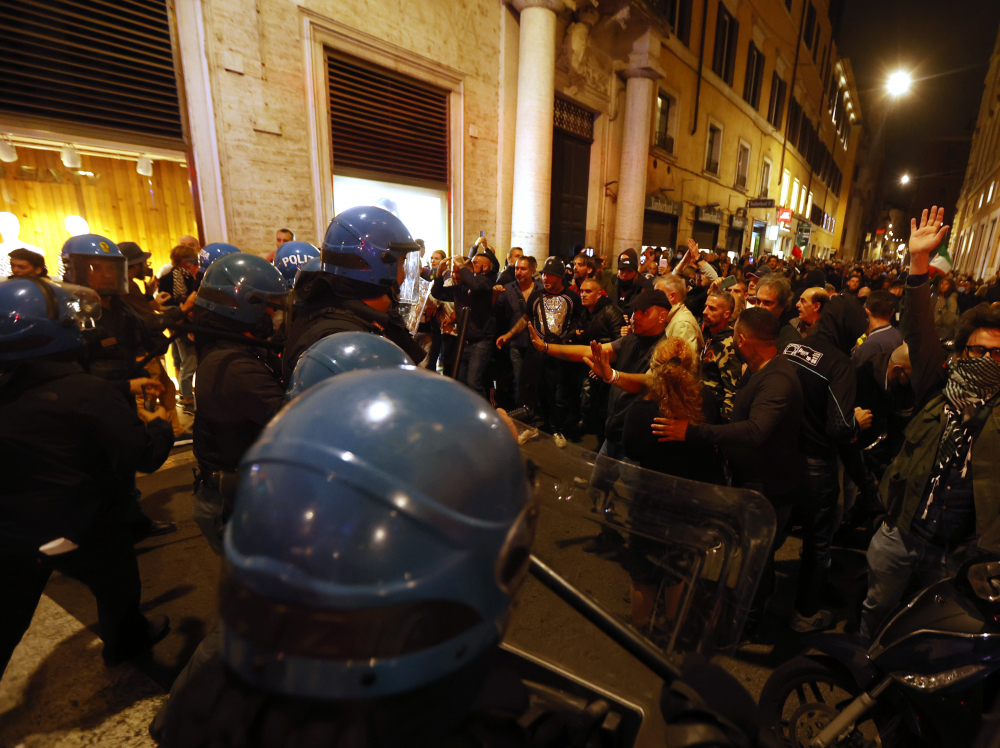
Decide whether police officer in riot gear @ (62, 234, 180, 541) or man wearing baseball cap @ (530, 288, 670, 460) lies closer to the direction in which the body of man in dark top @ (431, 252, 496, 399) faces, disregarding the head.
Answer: the police officer in riot gear

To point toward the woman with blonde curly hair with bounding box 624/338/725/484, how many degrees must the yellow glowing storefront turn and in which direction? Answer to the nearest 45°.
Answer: approximately 45° to its right

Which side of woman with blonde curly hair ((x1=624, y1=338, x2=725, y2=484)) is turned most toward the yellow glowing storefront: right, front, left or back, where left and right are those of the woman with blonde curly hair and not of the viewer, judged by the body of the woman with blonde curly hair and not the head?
left

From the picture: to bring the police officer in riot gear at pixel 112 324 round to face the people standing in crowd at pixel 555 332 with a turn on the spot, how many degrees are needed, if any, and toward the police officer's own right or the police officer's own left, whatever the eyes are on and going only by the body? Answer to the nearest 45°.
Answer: approximately 45° to the police officer's own left

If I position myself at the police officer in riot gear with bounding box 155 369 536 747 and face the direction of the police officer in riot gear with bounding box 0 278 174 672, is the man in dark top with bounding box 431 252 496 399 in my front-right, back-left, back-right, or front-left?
front-right

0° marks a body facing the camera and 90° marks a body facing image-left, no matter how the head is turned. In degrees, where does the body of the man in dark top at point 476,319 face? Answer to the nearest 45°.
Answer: approximately 90°

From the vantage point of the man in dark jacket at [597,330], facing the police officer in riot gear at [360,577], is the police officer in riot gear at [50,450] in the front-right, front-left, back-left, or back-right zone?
front-right

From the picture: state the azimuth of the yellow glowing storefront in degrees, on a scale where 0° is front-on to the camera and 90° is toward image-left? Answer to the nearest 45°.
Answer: approximately 315°

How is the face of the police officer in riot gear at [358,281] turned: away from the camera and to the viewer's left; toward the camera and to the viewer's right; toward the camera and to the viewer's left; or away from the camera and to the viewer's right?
away from the camera and to the viewer's right

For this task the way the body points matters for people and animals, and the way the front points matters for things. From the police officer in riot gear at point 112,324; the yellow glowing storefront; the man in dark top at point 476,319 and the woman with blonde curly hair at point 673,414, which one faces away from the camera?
the woman with blonde curly hair

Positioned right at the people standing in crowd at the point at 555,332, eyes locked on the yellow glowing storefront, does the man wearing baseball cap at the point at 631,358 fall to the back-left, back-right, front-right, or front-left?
back-left

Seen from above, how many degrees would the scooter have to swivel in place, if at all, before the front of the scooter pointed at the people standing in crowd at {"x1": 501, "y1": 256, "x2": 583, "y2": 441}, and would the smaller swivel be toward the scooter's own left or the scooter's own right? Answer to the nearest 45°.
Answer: approximately 45° to the scooter's own right

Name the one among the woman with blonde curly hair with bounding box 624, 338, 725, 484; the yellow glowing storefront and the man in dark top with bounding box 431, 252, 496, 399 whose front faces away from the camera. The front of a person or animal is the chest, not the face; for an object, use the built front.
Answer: the woman with blonde curly hair

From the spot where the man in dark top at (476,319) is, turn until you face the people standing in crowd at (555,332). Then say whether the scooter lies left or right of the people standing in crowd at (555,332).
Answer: right

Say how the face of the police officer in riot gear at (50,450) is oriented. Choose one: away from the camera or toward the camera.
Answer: away from the camera

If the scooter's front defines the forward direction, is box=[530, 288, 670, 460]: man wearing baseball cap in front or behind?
in front

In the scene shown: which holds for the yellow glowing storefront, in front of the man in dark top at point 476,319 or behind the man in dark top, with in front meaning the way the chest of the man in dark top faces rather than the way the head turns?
in front
